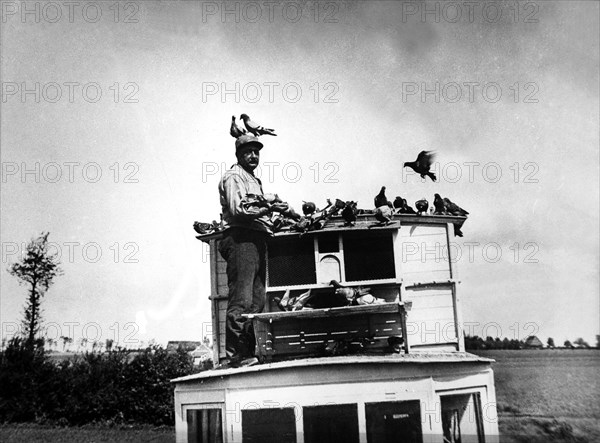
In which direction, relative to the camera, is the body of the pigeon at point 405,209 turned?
to the viewer's left

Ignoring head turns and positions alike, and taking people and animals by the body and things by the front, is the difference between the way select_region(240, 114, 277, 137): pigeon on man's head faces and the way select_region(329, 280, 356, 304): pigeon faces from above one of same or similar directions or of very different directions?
same or similar directions

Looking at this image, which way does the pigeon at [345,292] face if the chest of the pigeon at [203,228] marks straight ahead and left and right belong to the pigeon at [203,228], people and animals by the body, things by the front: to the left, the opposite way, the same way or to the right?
the same way

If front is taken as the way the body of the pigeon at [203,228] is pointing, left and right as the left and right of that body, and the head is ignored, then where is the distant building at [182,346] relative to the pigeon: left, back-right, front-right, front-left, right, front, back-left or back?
right

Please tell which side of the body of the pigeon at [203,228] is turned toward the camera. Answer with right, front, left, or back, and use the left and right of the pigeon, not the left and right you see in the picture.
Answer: left

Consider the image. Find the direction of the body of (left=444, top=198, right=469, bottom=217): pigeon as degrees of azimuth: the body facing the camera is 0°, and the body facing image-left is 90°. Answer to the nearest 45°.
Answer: approximately 90°
